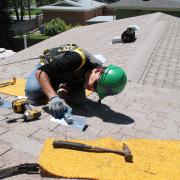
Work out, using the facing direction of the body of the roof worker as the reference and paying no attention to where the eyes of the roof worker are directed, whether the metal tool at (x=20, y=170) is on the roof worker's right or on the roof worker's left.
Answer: on the roof worker's right

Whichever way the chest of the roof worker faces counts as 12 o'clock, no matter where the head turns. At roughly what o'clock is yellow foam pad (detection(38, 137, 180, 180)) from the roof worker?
The yellow foam pad is roughly at 1 o'clock from the roof worker.

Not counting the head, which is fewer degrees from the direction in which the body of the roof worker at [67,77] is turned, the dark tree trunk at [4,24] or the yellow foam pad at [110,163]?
the yellow foam pad

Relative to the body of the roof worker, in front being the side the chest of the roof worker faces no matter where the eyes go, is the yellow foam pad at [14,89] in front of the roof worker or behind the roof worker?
behind

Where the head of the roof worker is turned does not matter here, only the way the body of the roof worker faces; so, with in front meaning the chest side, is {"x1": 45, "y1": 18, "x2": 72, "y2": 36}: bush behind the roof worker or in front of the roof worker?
behind

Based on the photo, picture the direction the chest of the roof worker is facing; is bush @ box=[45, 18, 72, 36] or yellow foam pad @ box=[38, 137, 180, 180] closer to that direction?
the yellow foam pad

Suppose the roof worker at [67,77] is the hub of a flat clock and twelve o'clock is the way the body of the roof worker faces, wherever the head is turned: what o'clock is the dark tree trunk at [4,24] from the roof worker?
The dark tree trunk is roughly at 7 o'clock from the roof worker.
